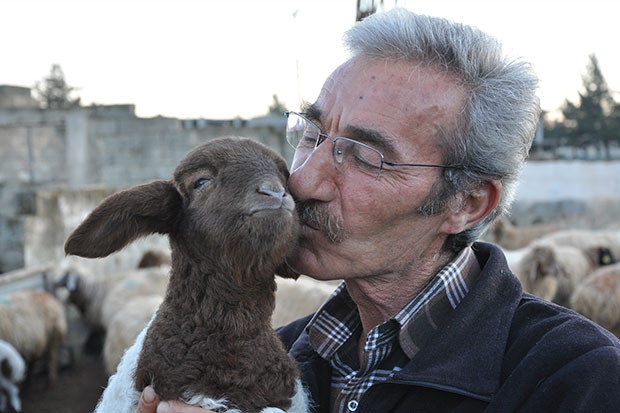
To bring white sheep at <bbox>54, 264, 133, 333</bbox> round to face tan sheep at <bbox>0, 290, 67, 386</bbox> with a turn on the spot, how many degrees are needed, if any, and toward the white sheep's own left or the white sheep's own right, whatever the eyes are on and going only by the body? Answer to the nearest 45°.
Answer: approximately 45° to the white sheep's own left

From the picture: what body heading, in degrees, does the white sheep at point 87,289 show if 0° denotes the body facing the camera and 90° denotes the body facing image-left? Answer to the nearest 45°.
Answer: approximately 90°

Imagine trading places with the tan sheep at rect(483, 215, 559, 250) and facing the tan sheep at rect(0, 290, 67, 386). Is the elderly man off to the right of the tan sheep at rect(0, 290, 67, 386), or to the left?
left

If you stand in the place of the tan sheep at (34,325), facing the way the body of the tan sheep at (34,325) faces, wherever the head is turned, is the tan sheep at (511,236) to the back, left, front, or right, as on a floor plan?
right

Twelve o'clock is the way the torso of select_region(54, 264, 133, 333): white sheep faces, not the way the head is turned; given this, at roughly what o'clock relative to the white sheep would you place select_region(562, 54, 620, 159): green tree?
The green tree is roughly at 5 o'clock from the white sheep.

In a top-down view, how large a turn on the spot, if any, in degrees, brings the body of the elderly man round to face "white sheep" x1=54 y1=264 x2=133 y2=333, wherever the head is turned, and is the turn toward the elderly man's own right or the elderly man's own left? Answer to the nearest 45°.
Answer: approximately 90° to the elderly man's own right

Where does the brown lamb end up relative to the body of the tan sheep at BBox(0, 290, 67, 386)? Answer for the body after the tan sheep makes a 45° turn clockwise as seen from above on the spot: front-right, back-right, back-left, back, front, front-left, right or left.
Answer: back-left

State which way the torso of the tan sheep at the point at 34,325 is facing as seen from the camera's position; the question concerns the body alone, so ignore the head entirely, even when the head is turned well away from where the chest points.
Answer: to the viewer's left
